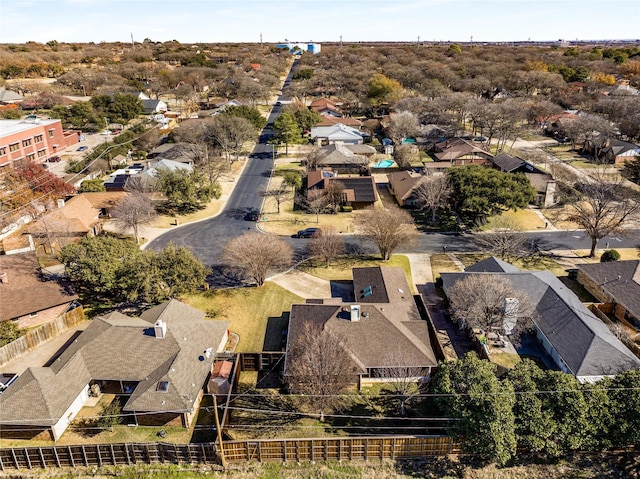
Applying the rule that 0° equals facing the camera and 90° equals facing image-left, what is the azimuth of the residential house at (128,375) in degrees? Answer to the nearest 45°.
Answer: approximately 180°

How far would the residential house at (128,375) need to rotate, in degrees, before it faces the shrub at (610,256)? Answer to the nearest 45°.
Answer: approximately 90° to its right

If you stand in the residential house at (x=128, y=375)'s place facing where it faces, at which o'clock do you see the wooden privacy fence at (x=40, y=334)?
The wooden privacy fence is roughly at 11 o'clock from the residential house.

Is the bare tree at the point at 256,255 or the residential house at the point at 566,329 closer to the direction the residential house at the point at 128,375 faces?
the bare tree

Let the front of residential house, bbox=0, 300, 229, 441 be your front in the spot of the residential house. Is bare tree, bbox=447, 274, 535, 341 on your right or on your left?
on your right

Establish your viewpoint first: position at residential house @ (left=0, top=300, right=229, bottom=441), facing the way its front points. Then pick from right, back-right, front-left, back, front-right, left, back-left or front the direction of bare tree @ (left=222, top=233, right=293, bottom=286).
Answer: front-right

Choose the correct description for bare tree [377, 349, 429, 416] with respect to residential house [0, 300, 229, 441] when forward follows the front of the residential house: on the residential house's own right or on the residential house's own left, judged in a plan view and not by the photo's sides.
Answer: on the residential house's own right

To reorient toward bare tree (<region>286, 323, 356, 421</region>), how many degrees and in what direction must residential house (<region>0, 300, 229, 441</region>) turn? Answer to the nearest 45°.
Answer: approximately 135° to its right

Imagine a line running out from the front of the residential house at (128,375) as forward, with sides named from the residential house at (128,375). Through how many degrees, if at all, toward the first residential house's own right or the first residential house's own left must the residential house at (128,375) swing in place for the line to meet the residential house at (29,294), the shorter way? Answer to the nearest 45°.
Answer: approximately 45° to the first residential house's own left

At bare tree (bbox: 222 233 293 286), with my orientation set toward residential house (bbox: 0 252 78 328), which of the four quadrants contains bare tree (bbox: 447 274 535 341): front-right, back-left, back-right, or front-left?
back-left

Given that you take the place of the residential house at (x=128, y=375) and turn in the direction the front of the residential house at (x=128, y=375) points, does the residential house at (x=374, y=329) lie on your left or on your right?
on your right

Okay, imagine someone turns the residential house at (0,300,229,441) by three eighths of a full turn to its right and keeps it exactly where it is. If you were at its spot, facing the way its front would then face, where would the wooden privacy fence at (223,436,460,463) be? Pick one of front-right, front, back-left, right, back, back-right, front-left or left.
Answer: front

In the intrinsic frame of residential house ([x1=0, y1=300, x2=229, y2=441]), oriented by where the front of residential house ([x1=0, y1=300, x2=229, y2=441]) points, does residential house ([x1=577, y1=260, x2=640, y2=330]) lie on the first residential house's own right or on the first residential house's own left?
on the first residential house's own right
